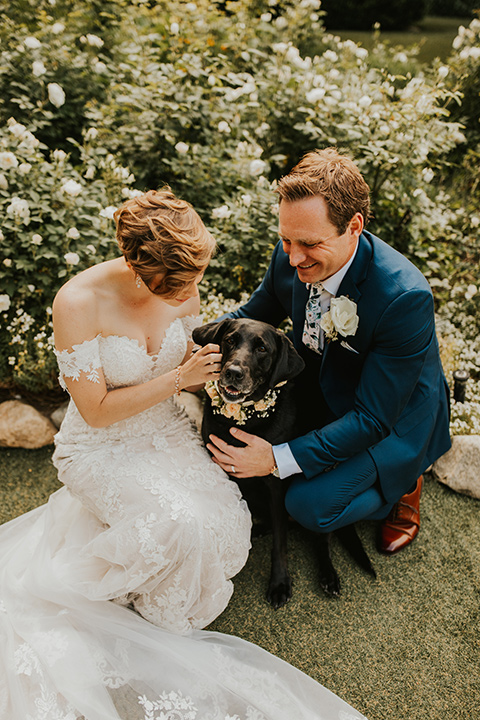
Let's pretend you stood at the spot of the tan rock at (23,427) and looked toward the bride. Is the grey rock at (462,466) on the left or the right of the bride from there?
left

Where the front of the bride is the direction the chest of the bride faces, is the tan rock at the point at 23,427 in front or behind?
behind

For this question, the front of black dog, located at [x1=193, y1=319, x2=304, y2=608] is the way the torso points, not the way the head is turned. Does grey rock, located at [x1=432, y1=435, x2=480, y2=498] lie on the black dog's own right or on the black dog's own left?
on the black dog's own left

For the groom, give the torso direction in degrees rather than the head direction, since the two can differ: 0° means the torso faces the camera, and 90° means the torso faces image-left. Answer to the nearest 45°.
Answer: approximately 45°

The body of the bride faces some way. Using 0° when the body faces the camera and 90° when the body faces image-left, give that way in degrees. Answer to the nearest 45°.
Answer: approximately 315°
